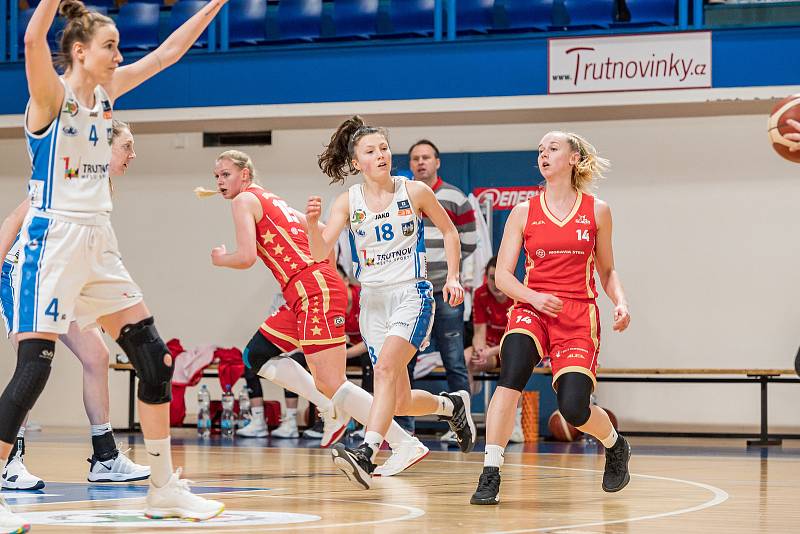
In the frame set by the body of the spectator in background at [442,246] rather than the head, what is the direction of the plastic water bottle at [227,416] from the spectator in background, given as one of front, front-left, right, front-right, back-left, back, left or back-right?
right

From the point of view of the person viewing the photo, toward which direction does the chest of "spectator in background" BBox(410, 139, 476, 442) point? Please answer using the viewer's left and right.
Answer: facing the viewer and to the left of the viewer

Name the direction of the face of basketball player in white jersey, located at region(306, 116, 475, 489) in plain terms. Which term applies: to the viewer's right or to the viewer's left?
to the viewer's right

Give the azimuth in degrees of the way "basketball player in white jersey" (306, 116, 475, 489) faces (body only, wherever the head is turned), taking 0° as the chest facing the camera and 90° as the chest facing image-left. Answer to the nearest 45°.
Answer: approximately 45°

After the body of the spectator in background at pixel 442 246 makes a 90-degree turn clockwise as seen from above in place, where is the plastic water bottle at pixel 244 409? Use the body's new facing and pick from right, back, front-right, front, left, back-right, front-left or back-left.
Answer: front

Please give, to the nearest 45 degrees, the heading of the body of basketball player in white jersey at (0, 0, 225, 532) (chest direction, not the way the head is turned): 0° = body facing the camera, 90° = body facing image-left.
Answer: approximately 315°

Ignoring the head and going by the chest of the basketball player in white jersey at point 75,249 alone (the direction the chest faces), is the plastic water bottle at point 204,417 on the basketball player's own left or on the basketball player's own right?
on the basketball player's own left

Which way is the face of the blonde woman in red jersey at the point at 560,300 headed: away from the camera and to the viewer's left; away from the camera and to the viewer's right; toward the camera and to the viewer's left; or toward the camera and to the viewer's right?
toward the camera and to the viewer's left
